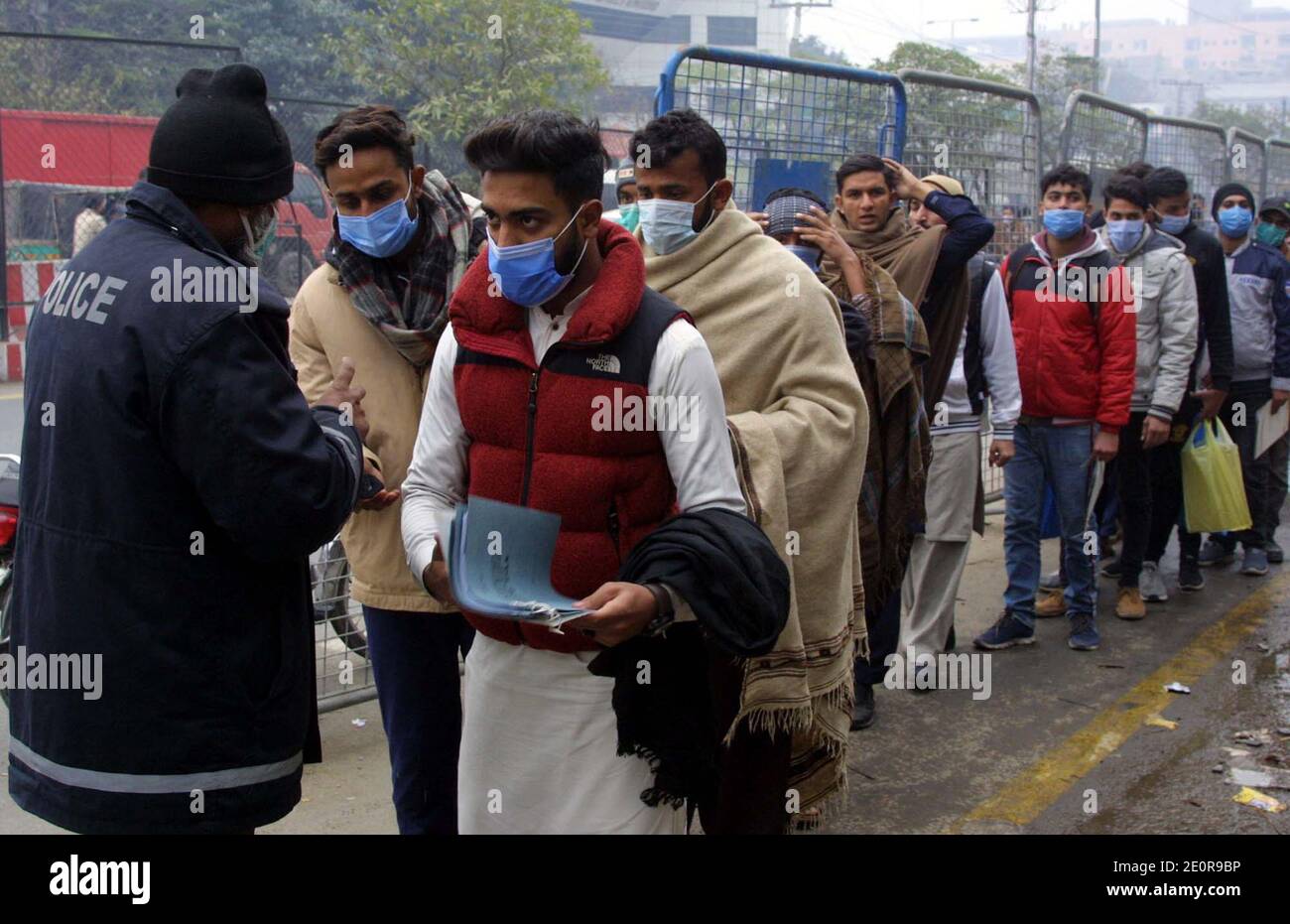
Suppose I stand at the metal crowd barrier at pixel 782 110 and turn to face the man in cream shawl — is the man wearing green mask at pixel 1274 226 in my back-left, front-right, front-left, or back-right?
back-left

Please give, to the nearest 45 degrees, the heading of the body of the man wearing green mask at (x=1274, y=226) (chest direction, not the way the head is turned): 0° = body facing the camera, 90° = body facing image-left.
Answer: approximately 45°

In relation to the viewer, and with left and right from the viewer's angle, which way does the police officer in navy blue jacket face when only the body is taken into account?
facing away from the viewer and to the right of the viewer

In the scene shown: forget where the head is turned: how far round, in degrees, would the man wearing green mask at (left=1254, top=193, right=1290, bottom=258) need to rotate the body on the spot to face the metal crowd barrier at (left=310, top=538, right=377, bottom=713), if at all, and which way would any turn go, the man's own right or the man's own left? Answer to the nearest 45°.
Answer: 0° — they already face it

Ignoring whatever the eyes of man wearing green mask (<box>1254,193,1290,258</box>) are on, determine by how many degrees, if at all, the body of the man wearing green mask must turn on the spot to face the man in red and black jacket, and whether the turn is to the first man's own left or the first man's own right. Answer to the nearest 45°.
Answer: approximately 45° to the first man's own left
